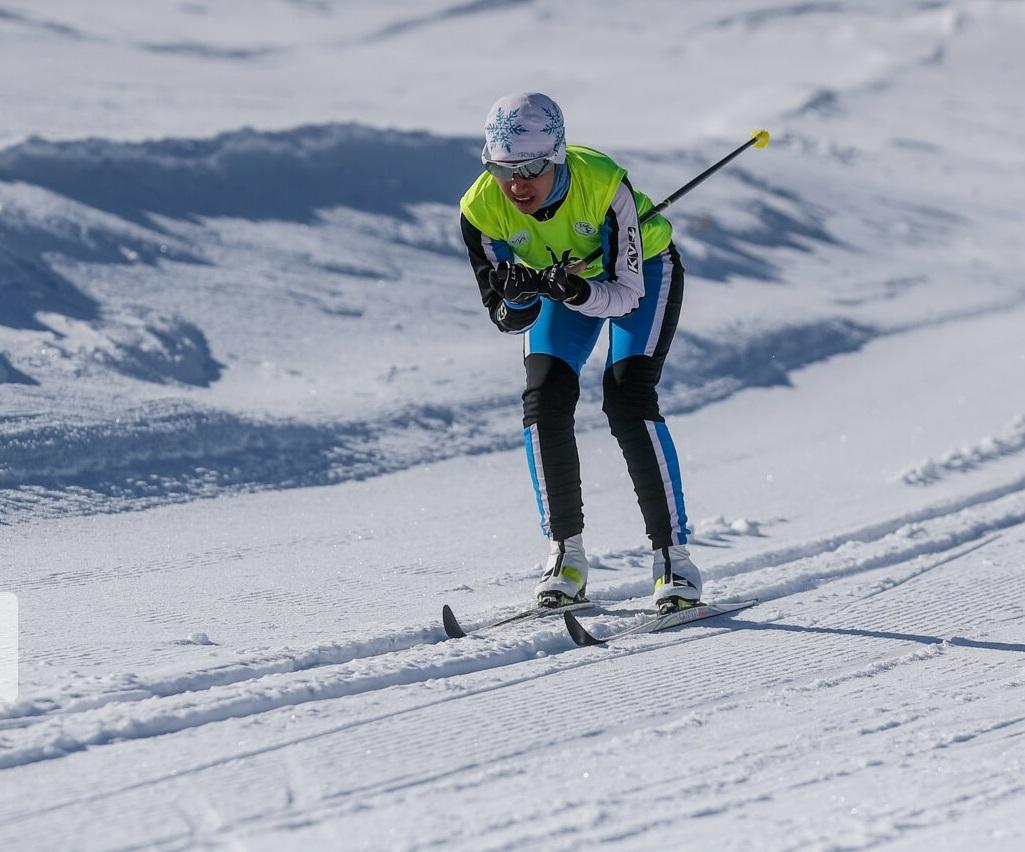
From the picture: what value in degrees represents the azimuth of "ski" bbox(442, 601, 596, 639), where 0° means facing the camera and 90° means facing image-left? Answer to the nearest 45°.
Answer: approximately 45°

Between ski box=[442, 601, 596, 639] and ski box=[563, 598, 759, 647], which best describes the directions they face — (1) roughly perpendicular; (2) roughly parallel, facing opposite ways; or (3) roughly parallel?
roughly parallel

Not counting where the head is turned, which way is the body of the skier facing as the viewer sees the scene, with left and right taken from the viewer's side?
facing the viewer and to the left of the viewer

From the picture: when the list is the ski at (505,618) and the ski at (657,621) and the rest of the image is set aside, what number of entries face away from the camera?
0

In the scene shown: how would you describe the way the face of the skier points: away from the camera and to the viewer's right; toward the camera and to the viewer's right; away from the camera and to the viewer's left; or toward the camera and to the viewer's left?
toward the camera and to the viewer's left

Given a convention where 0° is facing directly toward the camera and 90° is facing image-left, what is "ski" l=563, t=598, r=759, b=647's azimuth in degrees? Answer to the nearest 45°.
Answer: approximately 45°
